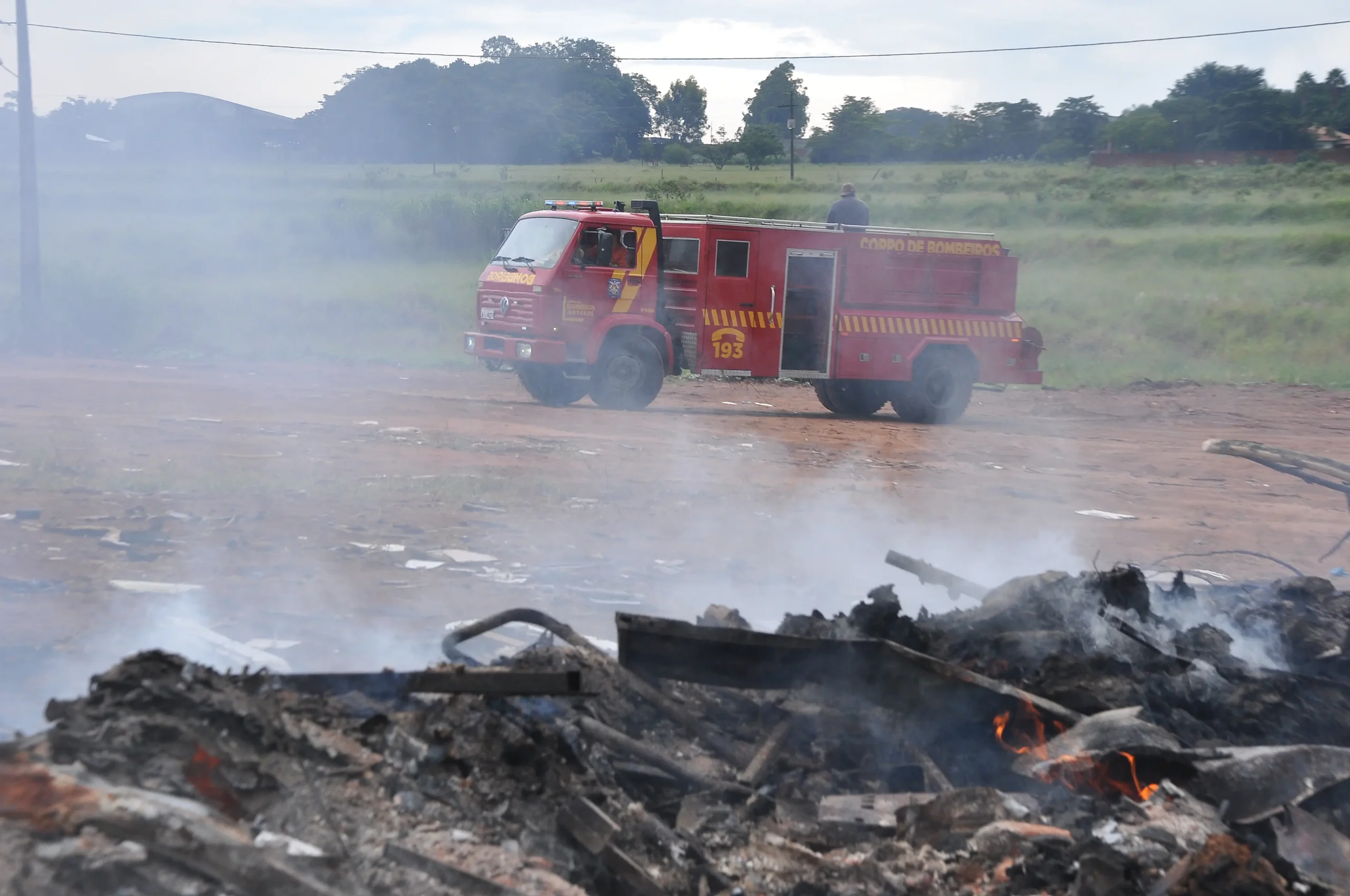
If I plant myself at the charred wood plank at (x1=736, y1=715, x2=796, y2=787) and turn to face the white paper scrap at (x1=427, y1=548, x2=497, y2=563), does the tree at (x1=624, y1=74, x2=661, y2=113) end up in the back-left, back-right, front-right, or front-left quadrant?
front-right

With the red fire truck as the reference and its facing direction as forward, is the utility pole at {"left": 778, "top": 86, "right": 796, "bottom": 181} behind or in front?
behind

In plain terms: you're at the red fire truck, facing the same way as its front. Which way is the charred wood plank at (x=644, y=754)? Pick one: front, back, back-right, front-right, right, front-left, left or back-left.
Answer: front-left

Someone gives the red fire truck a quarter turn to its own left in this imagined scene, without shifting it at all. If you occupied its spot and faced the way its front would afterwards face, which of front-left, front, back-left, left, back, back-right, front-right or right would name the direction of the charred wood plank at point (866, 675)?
front-right

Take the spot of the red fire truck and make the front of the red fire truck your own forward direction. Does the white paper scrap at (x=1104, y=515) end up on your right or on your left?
on your left

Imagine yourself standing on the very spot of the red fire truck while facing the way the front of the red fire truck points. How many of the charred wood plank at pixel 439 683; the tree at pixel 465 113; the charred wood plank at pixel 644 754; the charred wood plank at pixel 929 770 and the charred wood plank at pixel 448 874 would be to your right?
1

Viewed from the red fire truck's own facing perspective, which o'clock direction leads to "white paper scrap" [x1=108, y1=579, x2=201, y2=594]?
The white paper scrap is roughly at 11 o'clock from the red fire truck.

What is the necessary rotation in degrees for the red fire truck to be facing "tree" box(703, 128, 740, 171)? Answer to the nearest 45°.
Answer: approximately 135° to its right

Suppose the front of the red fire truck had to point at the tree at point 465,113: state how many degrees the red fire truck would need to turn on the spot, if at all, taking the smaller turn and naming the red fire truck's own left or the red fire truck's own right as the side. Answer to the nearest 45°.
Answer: approximately 90° to the red fire truck's own right

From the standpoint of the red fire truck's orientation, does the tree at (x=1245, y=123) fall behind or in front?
behind

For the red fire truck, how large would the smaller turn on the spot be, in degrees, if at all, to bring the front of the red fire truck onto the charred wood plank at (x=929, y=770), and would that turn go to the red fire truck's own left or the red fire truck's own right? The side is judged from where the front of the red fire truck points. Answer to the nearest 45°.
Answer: approximately 45° to the red fire truck's own left

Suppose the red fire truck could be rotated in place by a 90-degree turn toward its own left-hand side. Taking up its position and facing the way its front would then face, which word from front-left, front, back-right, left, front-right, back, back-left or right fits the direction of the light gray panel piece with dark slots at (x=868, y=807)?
front-right

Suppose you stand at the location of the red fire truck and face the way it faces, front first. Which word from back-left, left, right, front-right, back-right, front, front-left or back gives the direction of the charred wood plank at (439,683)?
front-left

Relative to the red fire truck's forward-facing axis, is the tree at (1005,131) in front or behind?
behind

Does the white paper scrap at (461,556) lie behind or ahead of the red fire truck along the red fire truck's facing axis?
ahead
